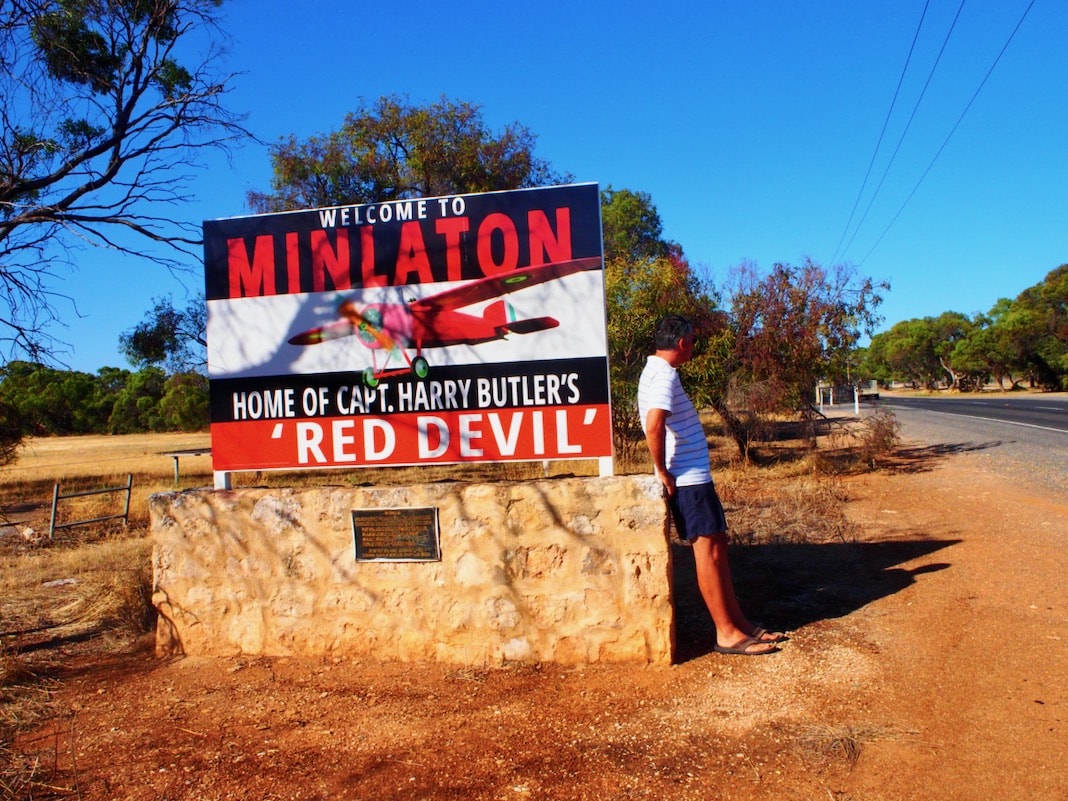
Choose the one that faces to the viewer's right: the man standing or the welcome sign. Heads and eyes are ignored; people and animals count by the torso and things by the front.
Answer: the man standing

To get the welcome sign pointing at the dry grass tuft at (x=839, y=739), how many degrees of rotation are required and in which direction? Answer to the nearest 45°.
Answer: approximately 45° to its left

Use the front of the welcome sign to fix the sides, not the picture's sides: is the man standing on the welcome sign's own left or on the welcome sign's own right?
on the welcome sign's own left

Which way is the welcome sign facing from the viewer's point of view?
toward the camera

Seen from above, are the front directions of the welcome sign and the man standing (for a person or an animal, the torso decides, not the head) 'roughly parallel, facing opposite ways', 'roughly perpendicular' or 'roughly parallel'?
roughly perpendicular

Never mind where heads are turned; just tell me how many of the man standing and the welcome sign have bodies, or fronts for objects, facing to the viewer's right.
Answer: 1

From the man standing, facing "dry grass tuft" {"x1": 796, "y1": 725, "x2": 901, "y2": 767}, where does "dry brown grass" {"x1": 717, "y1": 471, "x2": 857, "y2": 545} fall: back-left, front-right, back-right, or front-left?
back-left

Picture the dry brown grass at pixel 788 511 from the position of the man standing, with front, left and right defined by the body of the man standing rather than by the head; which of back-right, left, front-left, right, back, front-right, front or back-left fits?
left

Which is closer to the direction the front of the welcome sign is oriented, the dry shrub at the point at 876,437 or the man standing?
the man standing

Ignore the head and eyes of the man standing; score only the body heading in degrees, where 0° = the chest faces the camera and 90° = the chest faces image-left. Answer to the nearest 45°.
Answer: approximately 270°

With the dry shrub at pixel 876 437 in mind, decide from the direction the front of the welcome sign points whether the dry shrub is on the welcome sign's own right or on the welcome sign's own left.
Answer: on the welcome sign's own left

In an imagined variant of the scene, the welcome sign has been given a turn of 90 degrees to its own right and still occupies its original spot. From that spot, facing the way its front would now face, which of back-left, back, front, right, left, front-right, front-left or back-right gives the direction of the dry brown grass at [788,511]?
back-right
